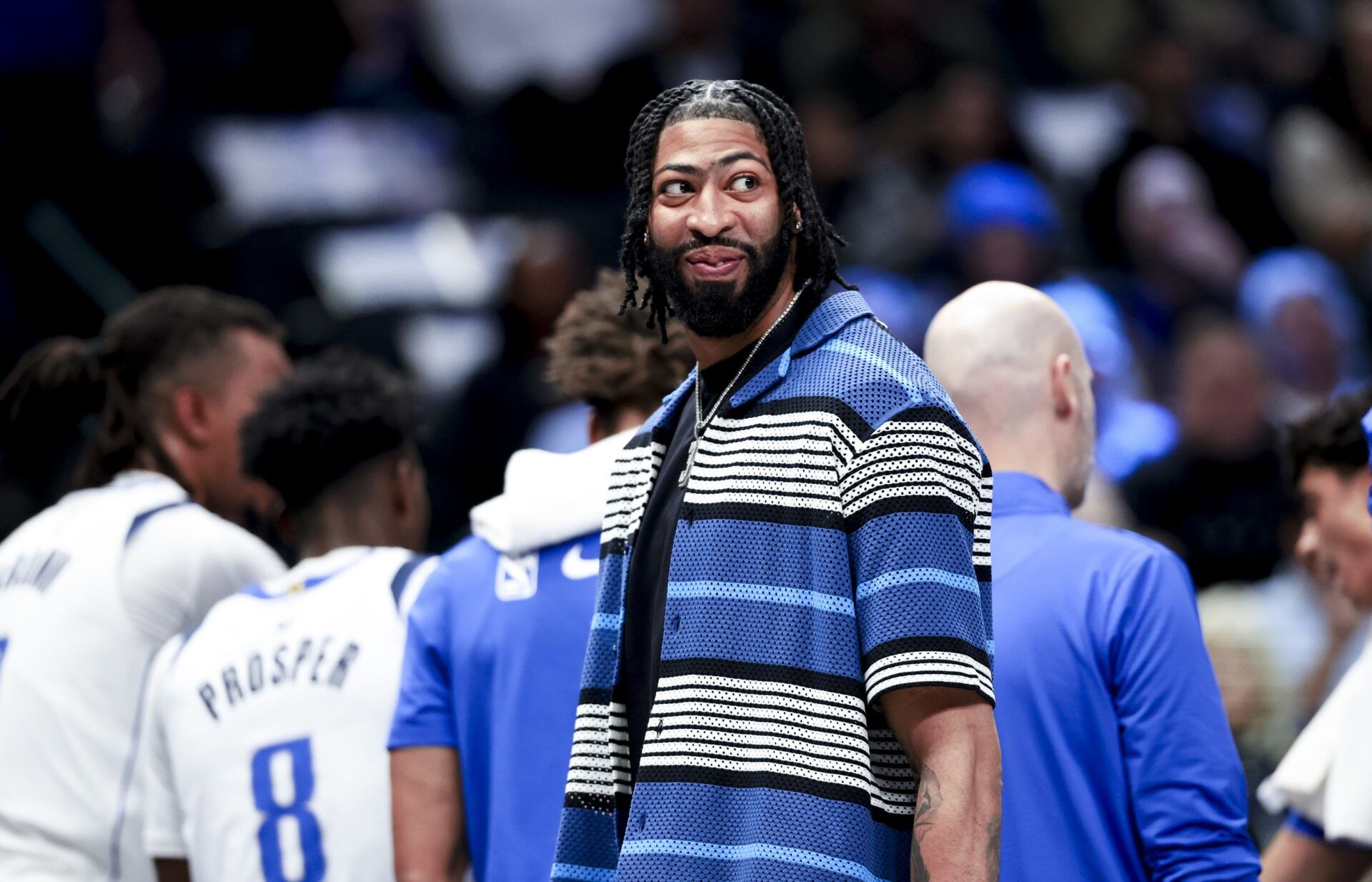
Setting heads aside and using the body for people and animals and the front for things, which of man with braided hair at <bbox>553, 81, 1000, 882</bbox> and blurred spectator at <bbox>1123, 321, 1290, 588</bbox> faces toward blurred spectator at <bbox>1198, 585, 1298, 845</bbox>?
blurred spectator at <bbox>1123, 321, 1290, 588</bbox>

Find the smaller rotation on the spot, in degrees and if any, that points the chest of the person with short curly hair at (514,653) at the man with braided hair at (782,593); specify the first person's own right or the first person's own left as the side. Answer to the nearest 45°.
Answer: approximately 180°

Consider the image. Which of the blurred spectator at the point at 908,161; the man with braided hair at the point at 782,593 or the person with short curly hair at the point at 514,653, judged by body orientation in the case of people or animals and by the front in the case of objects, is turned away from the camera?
the person with short curly hair

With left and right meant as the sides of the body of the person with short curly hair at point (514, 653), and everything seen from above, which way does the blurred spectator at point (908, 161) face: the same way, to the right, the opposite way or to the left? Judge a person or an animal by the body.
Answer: the opposite way

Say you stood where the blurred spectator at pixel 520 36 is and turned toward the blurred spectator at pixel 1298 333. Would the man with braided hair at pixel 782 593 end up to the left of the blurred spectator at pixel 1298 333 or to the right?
right

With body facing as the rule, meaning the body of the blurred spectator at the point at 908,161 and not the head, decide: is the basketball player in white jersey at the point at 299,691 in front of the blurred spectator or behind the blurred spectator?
in front

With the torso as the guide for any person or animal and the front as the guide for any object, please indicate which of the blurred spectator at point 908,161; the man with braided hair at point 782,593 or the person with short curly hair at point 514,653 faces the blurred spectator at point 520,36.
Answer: the person with short curly hair

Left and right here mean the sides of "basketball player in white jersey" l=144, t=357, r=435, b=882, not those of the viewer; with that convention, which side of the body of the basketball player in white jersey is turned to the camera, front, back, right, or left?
back

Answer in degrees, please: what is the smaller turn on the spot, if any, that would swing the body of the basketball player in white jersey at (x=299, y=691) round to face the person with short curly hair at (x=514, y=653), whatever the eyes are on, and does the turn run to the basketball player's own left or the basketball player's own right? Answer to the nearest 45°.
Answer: approximately 135° to the basketball player's own right

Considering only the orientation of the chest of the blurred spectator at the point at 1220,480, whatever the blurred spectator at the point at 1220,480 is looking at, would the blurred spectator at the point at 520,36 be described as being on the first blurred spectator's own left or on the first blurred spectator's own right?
on the first blurred spectator's own right

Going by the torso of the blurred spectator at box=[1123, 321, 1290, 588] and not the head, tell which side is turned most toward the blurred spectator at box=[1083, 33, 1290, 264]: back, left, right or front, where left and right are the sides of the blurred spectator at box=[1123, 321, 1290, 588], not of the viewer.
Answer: back

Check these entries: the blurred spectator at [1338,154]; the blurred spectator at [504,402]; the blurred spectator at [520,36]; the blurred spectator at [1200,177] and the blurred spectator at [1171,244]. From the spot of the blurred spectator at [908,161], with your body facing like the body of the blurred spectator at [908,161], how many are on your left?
3

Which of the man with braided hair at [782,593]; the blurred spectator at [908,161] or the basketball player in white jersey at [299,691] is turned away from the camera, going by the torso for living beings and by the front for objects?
the basketball player in white jersey

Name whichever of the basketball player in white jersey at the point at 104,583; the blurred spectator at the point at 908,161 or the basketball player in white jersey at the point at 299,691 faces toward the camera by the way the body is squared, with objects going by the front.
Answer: the blurred spectator

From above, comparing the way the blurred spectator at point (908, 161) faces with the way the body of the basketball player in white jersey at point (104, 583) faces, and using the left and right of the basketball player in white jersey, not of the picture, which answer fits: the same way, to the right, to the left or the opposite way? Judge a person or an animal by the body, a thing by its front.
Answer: the opposite way

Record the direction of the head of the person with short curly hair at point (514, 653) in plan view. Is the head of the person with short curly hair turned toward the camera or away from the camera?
away from the camera

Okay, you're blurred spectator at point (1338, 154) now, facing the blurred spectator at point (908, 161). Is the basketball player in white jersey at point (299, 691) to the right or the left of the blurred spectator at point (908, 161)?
left

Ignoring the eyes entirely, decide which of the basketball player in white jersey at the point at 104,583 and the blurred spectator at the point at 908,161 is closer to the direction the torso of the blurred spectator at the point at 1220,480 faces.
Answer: the basketball player in white jersey

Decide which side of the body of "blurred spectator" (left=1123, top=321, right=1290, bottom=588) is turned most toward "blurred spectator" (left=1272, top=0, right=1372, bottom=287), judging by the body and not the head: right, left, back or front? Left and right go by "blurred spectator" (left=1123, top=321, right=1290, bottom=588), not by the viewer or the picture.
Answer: back

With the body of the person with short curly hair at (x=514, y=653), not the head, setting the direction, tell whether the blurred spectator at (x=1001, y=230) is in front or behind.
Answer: in front

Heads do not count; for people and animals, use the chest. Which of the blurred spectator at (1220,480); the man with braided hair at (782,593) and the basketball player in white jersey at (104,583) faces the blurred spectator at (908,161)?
the basketball player in white jersey

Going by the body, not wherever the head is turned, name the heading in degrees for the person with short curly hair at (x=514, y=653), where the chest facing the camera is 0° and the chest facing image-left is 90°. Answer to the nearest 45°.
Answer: approximately 180°
